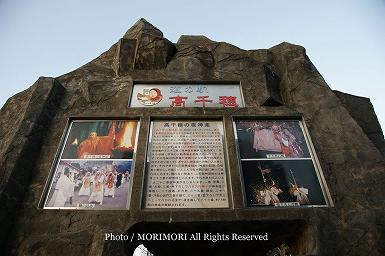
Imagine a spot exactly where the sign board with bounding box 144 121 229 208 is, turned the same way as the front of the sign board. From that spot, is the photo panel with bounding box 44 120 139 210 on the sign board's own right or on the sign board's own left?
on the sign board's own right

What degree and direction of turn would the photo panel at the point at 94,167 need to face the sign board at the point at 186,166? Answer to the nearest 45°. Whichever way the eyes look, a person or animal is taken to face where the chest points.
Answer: approximately 45° to its left

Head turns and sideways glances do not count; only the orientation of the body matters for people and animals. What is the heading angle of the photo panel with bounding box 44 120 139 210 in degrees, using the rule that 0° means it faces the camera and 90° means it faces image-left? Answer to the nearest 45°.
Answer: approximately 0°

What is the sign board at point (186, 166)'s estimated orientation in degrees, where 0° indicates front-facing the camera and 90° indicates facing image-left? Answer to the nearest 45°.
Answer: approximately 0°

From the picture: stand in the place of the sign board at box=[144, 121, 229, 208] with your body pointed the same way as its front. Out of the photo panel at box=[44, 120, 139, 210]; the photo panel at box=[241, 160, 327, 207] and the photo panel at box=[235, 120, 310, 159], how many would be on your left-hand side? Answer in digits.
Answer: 2
